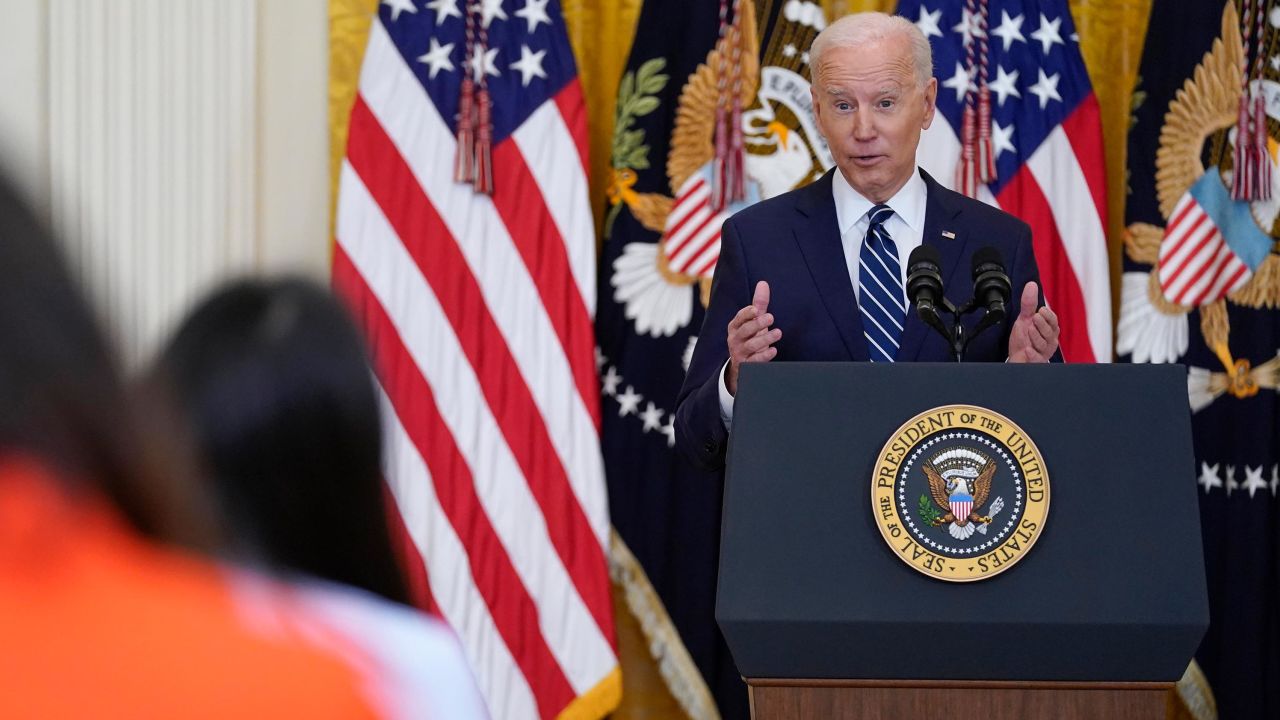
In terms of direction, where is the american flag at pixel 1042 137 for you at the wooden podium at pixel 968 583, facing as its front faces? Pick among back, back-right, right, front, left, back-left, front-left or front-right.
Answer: back

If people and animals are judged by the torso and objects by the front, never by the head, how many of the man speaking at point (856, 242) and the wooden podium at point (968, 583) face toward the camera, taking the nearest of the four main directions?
2

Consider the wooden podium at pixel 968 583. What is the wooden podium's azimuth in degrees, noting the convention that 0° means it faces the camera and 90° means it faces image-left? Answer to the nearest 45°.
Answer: approximately 0°

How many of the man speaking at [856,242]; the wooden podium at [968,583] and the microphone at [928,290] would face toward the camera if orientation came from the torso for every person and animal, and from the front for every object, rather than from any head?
2

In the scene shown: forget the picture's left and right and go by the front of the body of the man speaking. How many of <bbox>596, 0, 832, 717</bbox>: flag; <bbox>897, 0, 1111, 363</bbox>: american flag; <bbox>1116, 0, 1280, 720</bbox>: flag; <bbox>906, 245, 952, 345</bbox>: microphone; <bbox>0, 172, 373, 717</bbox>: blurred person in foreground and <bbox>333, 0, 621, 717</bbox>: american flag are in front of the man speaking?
2

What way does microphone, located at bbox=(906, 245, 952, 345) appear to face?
away from the camera

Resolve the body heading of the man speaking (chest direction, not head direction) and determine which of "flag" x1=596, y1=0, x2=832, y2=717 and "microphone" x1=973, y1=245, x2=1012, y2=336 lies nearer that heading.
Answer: the microphone

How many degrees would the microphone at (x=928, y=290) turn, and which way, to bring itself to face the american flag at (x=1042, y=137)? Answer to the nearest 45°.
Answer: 0° — it already faces it

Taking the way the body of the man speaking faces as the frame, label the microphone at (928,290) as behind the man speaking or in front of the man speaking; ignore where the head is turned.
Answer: in front

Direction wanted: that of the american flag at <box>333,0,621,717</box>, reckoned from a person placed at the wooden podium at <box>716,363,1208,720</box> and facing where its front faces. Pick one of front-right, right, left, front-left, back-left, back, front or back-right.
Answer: back-right

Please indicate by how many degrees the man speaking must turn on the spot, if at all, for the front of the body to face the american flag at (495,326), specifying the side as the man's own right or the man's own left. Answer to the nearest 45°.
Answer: approximately 135° to the man's own right

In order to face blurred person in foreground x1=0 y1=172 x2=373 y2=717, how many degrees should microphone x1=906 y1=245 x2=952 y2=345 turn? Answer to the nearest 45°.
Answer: approximately 180°

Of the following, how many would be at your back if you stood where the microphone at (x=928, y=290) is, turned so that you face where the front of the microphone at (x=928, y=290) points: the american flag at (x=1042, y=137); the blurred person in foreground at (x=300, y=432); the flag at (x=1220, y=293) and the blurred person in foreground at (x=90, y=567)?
2

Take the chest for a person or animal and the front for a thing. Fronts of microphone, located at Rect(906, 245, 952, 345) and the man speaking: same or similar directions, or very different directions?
very different directions

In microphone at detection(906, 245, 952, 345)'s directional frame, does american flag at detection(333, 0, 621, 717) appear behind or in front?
in front
